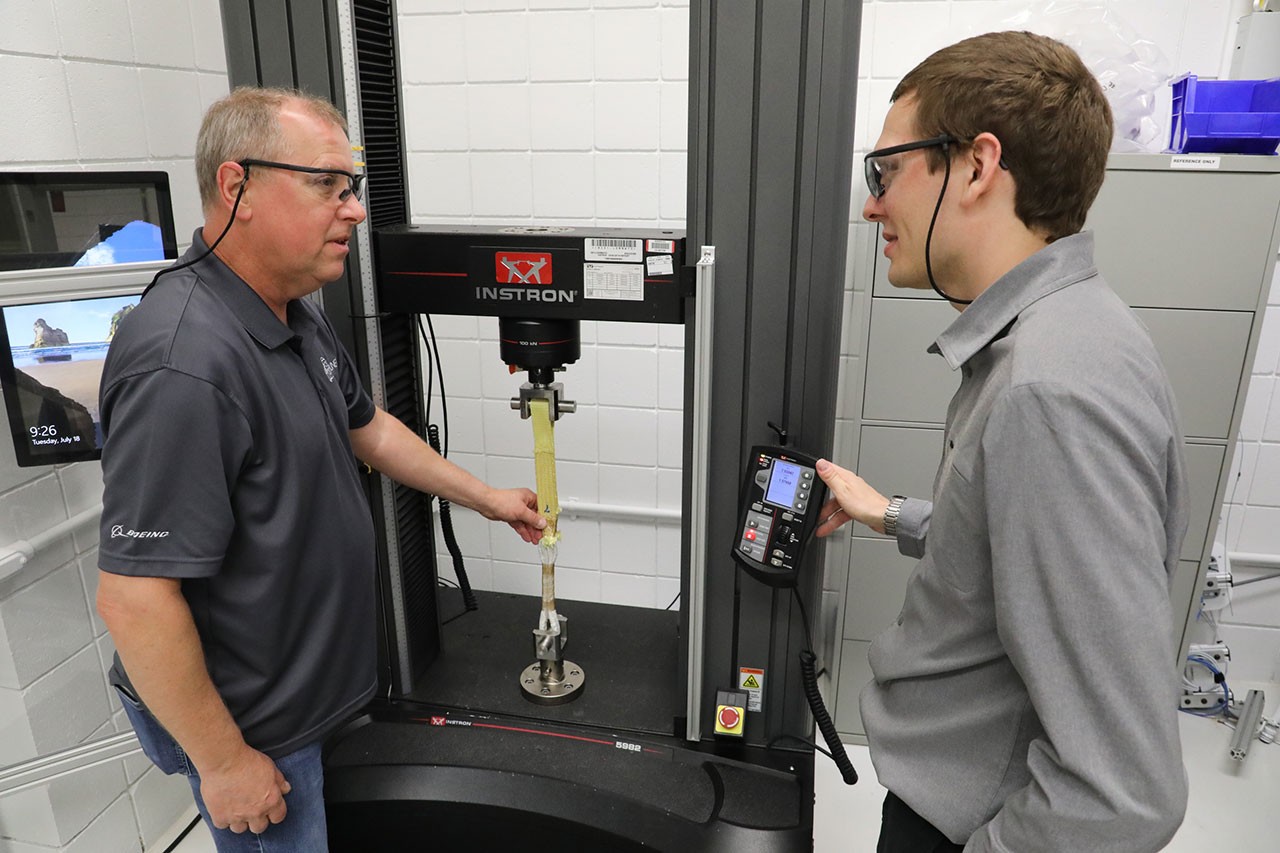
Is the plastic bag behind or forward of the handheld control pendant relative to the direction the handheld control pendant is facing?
behind

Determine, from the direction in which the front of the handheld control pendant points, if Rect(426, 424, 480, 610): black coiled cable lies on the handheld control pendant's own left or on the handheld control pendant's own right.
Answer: on the handheld control pendant's own right

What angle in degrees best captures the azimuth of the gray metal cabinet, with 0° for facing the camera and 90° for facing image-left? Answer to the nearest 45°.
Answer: approximately 0°

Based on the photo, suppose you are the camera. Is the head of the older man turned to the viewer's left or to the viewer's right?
to the viewer's right

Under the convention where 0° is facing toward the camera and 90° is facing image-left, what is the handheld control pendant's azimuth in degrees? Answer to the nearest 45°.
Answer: approximately 0°

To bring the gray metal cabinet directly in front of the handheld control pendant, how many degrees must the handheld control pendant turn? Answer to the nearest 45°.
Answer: approximately 135° to its left

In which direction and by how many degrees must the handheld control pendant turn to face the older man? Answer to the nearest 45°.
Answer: approximately 45° to its right

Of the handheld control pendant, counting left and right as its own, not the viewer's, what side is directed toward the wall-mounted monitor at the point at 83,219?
right

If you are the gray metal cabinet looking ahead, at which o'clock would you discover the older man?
The older man is roughly at 1 o'clock from the gray metal cabinet.
